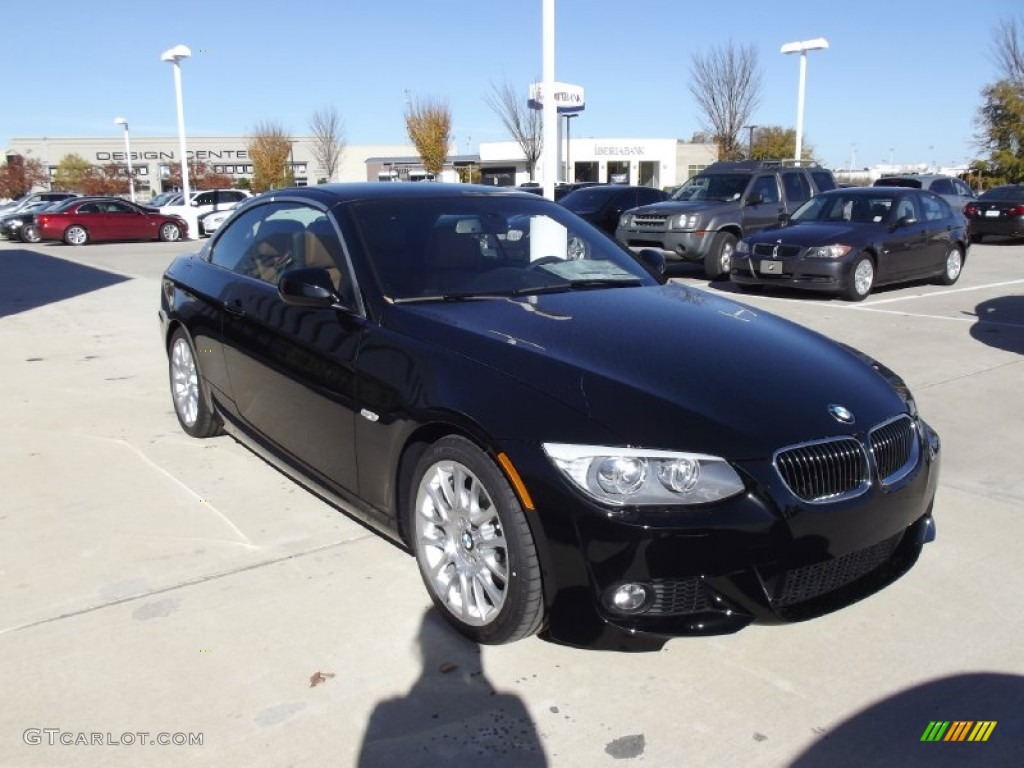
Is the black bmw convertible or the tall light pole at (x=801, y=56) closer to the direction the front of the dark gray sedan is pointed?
the black bmw convertible

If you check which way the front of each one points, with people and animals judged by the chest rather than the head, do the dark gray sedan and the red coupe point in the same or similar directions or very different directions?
very different directions

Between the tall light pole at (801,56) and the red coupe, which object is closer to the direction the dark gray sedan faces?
the red coupe

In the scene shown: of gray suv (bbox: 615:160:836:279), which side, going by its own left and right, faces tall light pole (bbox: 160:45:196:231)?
right

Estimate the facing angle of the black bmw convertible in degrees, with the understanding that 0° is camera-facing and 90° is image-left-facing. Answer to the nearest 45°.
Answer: approximately 315°

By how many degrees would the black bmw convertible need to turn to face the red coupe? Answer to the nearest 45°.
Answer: approximately 180°

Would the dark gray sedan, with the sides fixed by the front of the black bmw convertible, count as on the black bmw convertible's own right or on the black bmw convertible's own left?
on the black bmw convertible's own left

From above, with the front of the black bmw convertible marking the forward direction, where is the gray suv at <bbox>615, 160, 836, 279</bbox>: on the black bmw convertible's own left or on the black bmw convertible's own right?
on the black bmw convertible's own left
